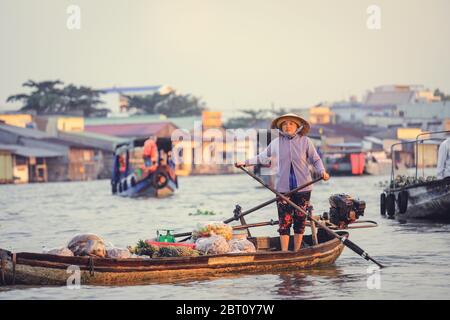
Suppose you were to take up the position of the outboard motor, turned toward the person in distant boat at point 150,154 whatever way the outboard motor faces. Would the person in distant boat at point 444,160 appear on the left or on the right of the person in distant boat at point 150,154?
right

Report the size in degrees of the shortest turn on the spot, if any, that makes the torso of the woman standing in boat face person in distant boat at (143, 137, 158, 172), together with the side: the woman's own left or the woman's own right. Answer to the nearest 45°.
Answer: approximately 180°

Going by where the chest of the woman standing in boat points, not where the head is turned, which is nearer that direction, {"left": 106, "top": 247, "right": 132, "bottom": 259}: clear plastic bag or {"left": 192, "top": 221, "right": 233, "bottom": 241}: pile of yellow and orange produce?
the clear plastic bag

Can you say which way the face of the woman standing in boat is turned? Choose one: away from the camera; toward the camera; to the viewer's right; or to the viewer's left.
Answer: toward the camera

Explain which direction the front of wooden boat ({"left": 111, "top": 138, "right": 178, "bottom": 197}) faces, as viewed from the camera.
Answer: facing the viewer and to the right of the viewer

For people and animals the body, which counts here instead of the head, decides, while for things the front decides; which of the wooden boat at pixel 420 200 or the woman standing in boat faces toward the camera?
the woman standing in boat

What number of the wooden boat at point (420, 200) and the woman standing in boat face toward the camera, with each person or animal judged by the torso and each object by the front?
1

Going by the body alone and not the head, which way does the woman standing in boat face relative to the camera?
toward the camera
